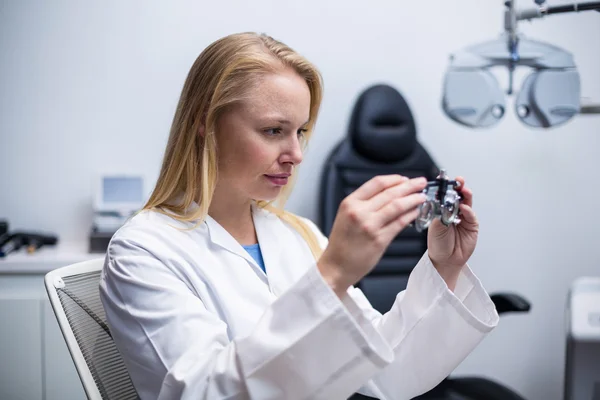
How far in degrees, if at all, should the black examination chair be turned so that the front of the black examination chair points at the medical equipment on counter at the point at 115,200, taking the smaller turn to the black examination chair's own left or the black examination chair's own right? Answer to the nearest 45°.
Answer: approximately 135° to the black examination chair's own right

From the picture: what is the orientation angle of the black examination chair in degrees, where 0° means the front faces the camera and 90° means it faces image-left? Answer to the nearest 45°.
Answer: approximately 315°

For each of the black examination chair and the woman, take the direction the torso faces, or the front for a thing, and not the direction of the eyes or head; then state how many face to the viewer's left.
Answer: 0

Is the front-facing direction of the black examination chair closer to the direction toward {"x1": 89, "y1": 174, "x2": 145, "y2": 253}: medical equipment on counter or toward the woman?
the woman

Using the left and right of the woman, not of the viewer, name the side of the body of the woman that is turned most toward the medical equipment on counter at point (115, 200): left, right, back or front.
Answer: back

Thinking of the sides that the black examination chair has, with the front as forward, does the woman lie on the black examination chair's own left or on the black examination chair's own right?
on the black examination chair's own right
